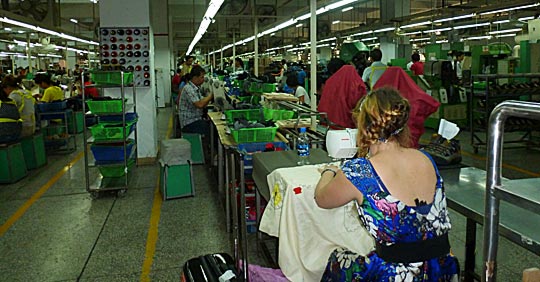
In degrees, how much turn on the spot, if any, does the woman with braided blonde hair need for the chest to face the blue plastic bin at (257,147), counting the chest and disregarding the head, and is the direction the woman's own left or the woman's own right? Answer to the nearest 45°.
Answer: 0° — they already face it

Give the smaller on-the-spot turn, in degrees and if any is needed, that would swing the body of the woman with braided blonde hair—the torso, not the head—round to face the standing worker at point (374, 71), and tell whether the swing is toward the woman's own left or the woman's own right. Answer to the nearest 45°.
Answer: approximately 45° to the woman's own right

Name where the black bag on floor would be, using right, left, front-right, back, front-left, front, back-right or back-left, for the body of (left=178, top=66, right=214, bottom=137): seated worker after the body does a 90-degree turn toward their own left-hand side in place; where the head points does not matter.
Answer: back

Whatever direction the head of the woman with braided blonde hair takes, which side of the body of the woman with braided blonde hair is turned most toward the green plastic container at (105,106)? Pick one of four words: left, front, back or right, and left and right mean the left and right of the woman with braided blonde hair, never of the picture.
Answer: front

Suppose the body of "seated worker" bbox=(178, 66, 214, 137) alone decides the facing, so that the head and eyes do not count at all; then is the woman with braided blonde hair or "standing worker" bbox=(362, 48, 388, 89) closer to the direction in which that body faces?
the standing worker

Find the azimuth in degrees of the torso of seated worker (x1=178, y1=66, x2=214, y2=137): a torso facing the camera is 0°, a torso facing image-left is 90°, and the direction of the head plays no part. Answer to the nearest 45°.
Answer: approximately 270°

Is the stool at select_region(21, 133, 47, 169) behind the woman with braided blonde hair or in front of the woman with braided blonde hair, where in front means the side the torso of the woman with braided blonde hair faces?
in front

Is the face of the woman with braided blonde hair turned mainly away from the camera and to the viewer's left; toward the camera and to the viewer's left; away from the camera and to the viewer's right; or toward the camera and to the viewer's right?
away from the camera and to the viewer's left

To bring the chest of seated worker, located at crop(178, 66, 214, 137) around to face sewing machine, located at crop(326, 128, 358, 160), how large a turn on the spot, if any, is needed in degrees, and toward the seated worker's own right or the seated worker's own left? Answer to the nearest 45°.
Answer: approximately 90° to the seated worker's own right

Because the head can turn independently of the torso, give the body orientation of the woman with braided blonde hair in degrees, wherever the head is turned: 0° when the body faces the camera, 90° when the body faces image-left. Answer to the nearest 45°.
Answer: approximately 135°

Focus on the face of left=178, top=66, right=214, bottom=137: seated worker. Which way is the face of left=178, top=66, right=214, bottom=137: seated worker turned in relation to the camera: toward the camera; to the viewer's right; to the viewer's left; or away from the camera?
to the viewer's right

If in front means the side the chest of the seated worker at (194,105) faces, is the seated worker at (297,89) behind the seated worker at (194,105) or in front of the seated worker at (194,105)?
in front

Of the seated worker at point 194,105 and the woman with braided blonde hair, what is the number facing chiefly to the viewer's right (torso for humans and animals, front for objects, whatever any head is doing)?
1
